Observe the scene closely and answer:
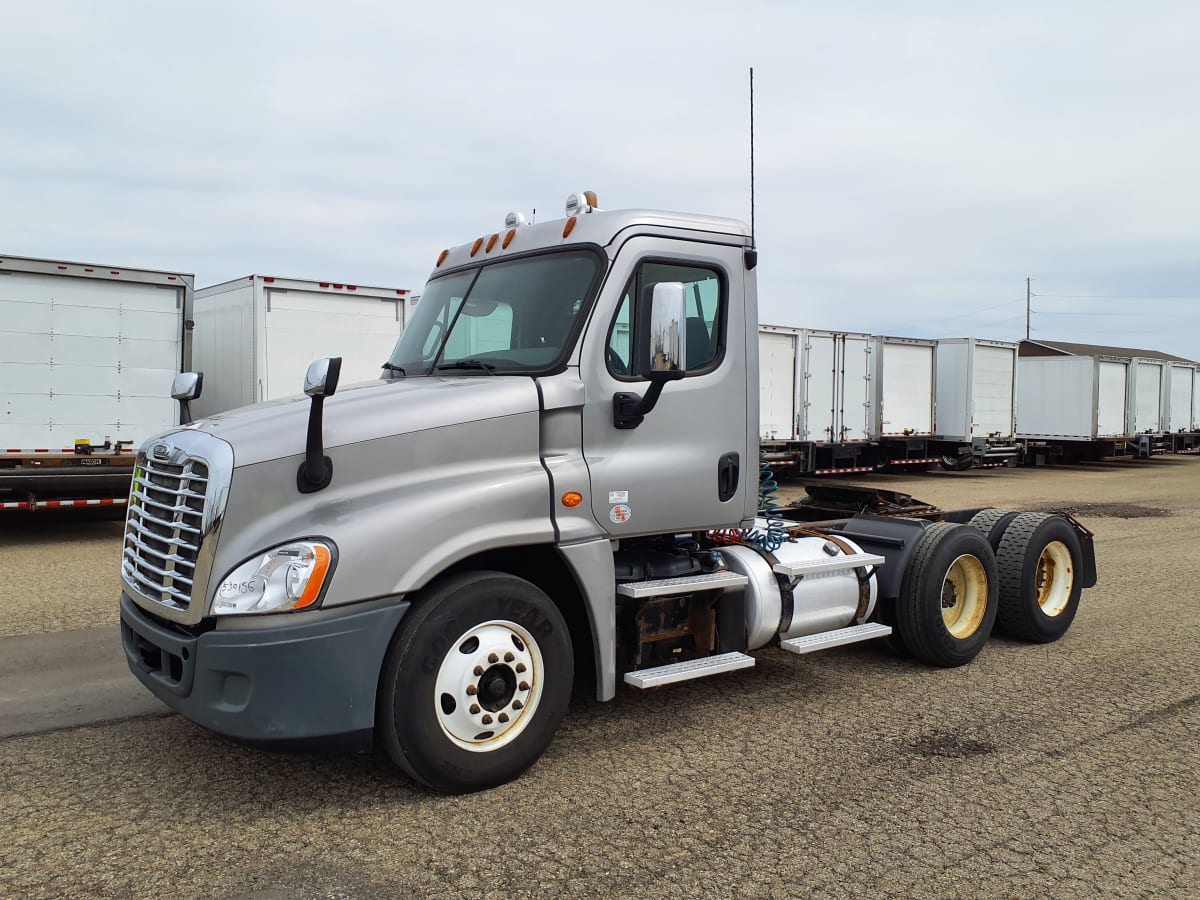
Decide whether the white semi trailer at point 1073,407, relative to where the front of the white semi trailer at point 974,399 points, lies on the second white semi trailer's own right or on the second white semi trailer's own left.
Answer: on the second white semi trailer's own right

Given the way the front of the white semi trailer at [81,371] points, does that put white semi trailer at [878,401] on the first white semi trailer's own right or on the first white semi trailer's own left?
on the first white semi trailer's own right

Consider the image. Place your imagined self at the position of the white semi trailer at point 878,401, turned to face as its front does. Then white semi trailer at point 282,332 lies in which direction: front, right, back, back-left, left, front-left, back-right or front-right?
left

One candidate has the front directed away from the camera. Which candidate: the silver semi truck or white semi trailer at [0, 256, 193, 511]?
the white semi trailer

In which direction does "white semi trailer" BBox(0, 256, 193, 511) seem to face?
away from the camera

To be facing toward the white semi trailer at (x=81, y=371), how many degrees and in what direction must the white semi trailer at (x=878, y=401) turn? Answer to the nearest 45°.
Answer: approximately 90° to its left

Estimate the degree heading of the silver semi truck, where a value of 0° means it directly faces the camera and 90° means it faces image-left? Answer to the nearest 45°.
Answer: approximately 45°

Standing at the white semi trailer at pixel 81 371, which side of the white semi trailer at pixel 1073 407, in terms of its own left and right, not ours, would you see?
left

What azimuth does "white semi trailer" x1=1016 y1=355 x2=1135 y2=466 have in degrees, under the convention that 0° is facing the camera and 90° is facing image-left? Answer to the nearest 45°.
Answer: approximately 135°

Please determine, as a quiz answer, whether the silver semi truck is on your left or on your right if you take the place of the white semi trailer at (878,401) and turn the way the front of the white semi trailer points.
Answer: on your left

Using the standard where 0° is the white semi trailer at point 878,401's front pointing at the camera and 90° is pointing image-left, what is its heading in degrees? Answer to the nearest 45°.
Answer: approximately 135°

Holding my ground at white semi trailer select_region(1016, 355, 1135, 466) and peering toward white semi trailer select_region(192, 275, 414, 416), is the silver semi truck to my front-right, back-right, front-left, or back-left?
front-left

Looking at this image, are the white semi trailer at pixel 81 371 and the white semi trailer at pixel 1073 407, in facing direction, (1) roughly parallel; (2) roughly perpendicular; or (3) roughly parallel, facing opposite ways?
roughly parallel

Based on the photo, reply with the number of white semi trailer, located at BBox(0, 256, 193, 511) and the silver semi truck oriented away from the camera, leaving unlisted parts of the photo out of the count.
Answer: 1

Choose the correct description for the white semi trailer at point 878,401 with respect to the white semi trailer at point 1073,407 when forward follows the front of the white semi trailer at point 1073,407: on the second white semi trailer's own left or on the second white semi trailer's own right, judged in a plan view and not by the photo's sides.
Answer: on the second white semi trailer's own left

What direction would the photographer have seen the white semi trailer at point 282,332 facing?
facing away from the viewer and to the left of the viewer

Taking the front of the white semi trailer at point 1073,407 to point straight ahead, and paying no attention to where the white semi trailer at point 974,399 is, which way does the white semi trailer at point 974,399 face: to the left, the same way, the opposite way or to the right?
the same way
